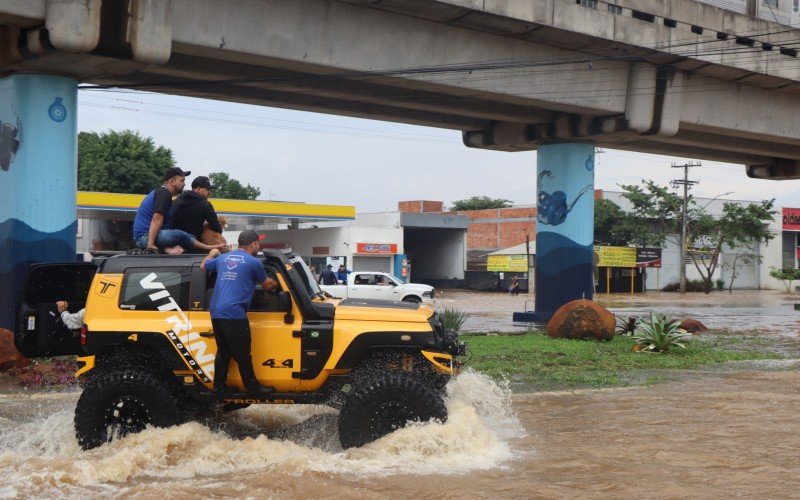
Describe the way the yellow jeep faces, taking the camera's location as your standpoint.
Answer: facing to the right of the viewer

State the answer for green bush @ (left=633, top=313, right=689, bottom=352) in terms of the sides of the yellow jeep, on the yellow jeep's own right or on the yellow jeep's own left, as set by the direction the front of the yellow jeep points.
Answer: on the yellow jeep's own left

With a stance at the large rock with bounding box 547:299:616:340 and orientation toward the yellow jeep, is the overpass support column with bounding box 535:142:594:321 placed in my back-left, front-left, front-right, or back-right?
back-right

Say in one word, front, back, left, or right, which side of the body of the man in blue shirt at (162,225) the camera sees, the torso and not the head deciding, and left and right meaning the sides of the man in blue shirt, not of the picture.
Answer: right

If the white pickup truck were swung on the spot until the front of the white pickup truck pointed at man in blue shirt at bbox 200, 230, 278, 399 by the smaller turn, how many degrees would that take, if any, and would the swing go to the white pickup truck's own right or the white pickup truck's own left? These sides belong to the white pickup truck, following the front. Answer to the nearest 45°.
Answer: approximately 90° to the white pickup truck's own right

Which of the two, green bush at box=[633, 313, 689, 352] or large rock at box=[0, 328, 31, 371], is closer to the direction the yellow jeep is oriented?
the green bush

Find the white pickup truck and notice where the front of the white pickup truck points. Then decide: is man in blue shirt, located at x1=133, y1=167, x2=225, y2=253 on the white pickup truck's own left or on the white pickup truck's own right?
on the white pickup truck's own right

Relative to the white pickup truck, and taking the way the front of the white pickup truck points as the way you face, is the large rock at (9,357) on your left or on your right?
on your right

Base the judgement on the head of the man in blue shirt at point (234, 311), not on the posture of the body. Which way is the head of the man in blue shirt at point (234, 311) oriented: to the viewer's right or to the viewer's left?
to the viewer's right

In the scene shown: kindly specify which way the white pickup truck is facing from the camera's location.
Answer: facing to the right of the viewer

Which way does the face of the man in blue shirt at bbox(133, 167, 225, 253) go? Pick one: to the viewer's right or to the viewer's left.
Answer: to the viewer's right

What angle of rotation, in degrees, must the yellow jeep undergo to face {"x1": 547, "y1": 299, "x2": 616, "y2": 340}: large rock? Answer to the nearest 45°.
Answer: approximately 45° to its left
